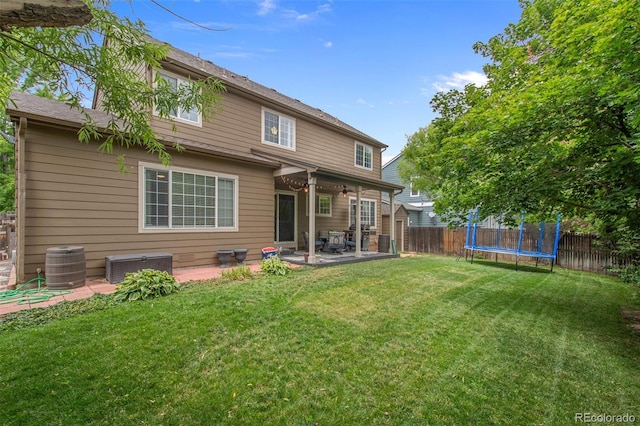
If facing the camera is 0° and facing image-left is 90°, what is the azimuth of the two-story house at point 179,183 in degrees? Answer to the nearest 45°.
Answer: approximately 135°

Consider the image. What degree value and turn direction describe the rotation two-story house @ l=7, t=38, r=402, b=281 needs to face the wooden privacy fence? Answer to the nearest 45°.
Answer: approximately 135° to its right

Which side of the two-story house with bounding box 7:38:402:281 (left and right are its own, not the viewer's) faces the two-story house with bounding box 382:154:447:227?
right

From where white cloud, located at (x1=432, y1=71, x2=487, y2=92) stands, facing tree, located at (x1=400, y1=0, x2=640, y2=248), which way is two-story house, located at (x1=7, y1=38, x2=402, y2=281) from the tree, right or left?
right
